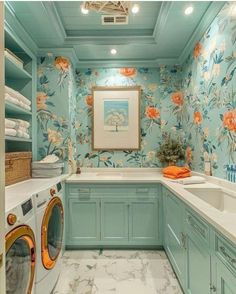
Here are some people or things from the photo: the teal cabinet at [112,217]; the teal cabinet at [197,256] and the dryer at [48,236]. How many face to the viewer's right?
1

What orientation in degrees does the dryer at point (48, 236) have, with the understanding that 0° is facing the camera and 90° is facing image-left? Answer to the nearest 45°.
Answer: approximately 270°

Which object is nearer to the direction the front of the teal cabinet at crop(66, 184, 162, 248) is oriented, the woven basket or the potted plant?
the woven basket

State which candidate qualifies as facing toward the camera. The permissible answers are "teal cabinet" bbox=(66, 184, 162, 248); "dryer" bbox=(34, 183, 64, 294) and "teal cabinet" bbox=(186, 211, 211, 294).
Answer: "teal cabinet" bbox=(66, 184, 162, 248)

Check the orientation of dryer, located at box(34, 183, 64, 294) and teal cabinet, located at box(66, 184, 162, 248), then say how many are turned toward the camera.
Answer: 1

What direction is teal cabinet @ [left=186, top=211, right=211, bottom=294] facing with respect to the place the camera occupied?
facing to the left of the viewer

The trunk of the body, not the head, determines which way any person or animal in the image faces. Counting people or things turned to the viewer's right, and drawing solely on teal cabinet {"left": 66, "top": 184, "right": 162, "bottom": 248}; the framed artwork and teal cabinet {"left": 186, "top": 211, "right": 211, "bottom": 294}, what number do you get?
0

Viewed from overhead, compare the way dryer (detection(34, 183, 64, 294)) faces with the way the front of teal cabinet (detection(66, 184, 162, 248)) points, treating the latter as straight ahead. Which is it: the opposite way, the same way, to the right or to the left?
to the left

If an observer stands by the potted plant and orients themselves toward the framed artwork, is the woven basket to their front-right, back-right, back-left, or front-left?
front-left

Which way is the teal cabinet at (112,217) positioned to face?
toward the camera

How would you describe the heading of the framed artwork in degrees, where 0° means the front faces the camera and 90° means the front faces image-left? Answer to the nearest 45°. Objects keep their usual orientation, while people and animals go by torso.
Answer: approximately 0°

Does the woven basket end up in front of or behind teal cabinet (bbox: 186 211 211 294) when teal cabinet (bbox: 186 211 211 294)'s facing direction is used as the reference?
in front

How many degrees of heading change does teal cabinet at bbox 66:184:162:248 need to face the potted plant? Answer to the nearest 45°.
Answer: approximately 135° to its left

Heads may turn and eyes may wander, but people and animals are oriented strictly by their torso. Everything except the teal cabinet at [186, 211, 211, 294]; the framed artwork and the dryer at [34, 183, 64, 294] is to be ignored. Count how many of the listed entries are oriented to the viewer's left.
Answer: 1
